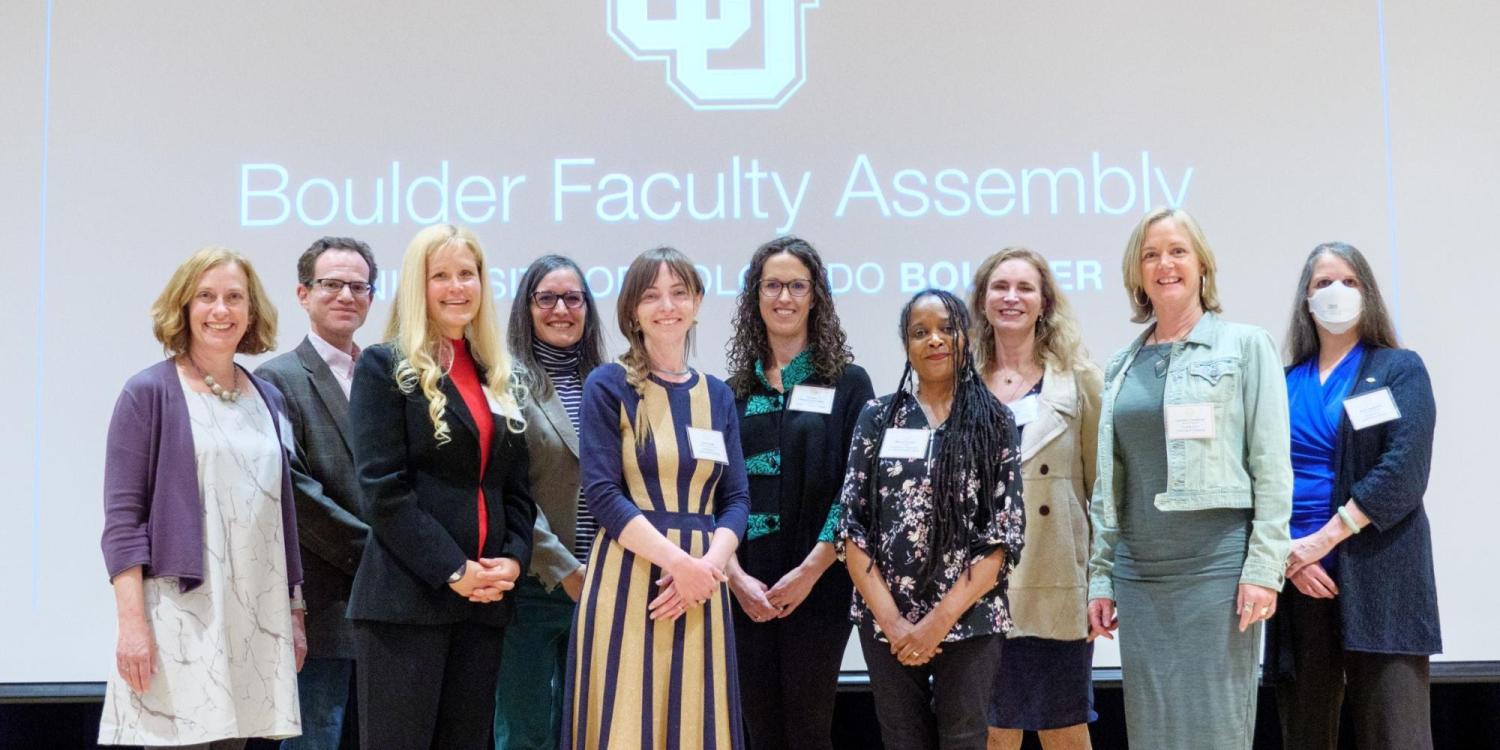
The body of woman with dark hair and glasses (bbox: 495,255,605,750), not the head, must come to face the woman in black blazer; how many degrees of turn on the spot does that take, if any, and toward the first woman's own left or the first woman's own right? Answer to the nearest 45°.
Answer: approximately 90° to the first woman's own right

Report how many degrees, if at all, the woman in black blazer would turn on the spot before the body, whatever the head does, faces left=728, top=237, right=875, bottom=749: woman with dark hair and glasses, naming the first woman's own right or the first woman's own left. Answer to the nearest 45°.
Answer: approximately 45° to the first woman's own left

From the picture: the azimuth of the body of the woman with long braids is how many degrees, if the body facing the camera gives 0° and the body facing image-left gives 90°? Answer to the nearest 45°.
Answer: approximately 0°

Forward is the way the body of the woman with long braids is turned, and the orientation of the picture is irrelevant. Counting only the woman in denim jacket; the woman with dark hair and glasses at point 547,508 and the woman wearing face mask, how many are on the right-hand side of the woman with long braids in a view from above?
1

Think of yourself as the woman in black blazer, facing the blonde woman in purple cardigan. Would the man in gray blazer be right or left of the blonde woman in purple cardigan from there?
right

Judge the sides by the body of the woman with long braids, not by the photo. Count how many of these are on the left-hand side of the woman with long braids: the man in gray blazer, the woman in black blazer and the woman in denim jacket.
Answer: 1

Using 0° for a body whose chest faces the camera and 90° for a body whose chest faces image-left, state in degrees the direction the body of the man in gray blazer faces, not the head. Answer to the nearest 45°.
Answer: approximately 315°
